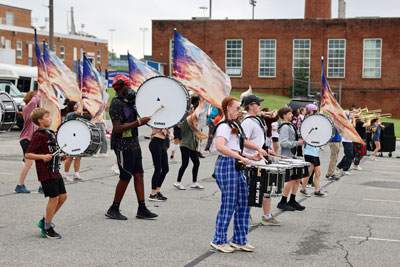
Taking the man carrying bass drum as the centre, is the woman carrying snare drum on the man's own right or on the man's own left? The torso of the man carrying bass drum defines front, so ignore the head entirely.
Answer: on the man's own right

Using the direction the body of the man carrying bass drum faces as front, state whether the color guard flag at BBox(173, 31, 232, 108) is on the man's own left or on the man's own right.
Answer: on the man's own left

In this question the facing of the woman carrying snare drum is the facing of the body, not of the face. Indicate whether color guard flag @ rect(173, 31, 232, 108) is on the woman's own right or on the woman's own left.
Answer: on the woman's own left

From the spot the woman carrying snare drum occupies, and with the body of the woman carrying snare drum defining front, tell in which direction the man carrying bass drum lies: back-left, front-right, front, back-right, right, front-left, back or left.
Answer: back-left

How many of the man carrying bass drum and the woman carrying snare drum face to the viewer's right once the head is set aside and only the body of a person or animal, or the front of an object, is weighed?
2

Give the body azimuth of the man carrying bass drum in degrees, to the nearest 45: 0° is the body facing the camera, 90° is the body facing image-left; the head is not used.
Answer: approximately 270°

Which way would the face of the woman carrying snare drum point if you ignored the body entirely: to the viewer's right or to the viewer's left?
to the viewer's right

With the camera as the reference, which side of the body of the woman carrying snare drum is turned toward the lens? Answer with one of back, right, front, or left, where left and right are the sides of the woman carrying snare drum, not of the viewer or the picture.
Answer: right
